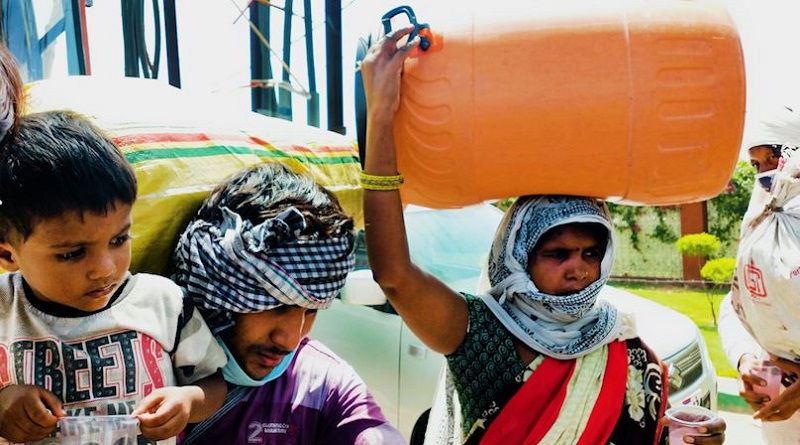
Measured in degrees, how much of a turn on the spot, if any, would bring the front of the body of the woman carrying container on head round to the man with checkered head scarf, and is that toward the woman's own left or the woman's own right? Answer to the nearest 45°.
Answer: approximately 90° to the woman's own right

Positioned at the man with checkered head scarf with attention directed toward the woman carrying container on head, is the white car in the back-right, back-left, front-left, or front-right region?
front-left

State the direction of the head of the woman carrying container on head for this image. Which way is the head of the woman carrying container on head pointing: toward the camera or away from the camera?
toward the camera

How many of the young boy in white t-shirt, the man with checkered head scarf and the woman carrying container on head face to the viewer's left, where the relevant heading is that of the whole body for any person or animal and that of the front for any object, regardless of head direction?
0

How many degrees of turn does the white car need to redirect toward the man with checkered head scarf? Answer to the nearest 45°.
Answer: approximately 45° to its right

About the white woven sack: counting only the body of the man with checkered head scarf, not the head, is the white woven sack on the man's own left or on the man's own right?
on the man's own left

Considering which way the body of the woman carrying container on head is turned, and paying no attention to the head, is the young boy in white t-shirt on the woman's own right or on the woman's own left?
on the woman's own right

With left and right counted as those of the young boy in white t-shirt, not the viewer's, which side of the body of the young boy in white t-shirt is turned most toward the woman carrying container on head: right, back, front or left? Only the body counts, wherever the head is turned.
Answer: left

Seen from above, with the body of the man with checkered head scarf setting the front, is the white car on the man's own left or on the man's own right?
on the man's own left

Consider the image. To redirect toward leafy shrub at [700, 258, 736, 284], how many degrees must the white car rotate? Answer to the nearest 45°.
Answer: approximately 90° to its left

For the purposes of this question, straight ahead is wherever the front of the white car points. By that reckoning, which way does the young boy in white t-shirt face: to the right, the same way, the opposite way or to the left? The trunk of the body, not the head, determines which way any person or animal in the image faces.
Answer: the same way

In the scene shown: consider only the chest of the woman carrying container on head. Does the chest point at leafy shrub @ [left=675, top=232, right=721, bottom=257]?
no

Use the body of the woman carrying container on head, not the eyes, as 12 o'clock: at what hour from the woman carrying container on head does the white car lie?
The white car is roughly at 7 o'clock from the woman carrying container on head.

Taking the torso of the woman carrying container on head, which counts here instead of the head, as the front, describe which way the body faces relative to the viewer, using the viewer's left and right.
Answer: facing the viewer and to the right of the viewer

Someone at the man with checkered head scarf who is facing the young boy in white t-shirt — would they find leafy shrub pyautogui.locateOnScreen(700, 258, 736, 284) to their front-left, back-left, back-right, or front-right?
back-right

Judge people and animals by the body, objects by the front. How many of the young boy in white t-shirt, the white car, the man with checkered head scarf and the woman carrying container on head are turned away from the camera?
0

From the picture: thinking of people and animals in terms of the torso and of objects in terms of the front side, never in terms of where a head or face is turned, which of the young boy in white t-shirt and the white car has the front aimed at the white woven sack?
the white car
